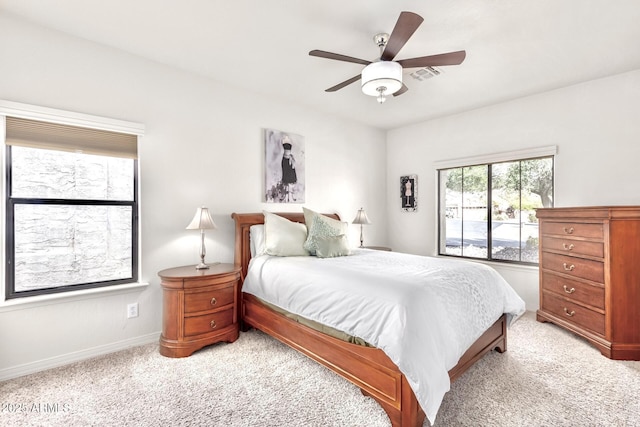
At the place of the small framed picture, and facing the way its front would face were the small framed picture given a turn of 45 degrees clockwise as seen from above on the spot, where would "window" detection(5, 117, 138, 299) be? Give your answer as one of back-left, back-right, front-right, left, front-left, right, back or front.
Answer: front

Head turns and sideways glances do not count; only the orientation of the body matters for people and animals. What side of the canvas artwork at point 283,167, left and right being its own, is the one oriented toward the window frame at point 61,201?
right

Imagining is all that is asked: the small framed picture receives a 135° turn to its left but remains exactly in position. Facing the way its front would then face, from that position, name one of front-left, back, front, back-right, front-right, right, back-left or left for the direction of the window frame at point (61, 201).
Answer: back

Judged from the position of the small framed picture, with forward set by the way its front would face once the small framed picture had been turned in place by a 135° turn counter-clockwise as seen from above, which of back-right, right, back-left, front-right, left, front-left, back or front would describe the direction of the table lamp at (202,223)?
back

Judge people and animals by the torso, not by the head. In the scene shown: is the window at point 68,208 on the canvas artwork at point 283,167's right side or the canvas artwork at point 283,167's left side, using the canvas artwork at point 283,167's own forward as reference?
on its right

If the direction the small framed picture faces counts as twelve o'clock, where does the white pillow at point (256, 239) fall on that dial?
The white pillow is roughly at 1 o'clock from the small framed picture.

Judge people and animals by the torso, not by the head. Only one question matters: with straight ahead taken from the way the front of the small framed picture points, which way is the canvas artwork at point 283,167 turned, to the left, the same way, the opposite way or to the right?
to the left

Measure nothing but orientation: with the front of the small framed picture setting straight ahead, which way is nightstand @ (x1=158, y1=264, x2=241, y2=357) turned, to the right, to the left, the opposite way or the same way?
to the left

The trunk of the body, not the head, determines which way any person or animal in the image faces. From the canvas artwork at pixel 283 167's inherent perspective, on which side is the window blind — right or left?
on its right

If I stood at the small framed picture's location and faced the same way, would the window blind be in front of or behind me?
in front
